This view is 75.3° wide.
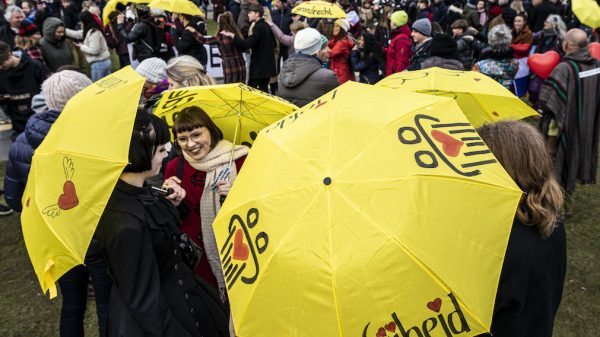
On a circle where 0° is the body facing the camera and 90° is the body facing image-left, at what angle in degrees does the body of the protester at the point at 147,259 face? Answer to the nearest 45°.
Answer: approximately 270°

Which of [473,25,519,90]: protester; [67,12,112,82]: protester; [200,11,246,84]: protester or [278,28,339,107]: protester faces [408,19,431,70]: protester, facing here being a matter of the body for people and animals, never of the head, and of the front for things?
[278,28,339,107]: protester

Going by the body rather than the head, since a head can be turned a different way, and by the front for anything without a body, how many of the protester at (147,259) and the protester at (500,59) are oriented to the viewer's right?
1

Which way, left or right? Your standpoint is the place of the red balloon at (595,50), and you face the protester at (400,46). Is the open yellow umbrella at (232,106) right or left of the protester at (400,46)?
left

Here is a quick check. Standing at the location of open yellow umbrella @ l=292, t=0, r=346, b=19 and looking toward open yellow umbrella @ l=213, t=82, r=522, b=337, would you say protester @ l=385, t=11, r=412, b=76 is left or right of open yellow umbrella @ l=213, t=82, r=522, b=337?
left
